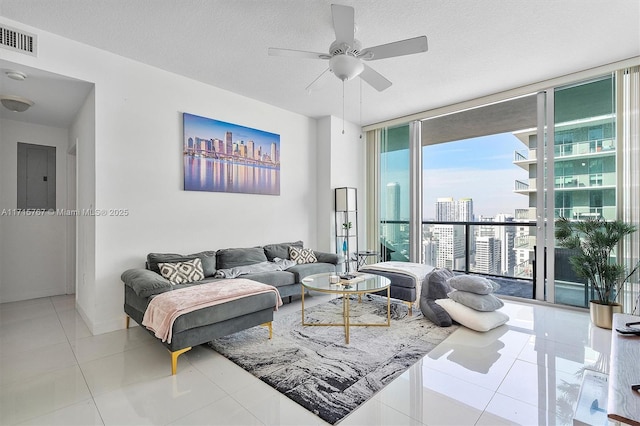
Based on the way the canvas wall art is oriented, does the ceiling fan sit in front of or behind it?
in front

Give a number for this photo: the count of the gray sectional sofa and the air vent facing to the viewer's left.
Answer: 0

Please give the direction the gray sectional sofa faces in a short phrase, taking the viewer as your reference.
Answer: facing the viewer and to the right of the viewer

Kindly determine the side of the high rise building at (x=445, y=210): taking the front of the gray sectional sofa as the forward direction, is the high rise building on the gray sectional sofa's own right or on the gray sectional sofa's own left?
on the gray sectional sofa's own left

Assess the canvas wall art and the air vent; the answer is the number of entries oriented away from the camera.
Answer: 0

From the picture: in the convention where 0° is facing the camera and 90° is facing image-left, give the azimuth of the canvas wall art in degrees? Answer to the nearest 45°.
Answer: approximately 315°

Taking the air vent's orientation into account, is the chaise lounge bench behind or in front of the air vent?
in front

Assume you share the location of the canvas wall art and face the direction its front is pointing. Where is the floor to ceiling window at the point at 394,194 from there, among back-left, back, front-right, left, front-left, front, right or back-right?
front-left

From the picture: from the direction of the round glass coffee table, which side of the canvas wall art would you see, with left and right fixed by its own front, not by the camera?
front
